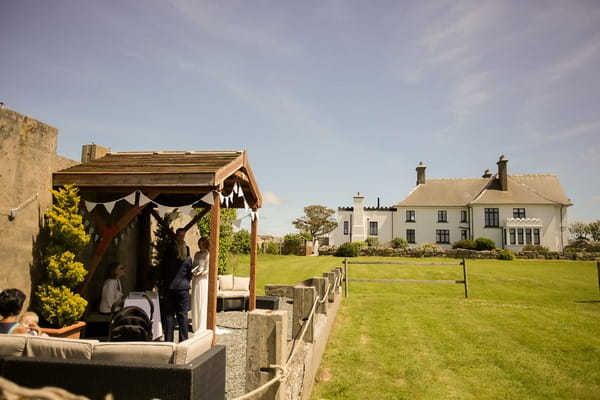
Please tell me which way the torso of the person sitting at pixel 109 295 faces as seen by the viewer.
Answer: to the viewer's right

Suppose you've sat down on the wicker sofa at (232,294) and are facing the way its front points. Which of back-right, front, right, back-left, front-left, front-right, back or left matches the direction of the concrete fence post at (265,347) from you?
front

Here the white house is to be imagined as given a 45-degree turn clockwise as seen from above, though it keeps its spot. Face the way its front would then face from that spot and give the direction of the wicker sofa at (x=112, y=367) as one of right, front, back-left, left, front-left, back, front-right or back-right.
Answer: front-left

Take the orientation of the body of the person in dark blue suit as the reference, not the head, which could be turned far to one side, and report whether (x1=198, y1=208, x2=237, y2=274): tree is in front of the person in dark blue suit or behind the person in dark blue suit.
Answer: in front

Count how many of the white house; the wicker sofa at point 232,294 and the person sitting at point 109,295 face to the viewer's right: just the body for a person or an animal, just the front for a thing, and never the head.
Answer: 1

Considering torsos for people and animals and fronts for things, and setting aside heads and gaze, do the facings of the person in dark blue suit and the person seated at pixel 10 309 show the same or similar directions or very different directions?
same or similar directions

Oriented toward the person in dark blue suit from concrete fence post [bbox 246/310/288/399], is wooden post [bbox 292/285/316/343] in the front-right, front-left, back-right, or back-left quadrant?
front-right

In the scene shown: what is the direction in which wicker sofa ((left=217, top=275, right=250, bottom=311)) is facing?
toward the camera

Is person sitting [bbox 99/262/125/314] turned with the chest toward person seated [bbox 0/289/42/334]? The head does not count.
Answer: no

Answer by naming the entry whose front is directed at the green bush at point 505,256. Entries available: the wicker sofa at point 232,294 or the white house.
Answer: the white house

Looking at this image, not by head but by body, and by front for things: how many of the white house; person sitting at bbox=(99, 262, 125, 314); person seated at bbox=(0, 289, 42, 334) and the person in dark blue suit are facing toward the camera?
1

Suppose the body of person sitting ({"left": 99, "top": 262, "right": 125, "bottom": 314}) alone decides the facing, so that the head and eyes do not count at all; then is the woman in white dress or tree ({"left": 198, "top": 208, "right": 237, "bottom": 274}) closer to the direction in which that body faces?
the woman in white dress

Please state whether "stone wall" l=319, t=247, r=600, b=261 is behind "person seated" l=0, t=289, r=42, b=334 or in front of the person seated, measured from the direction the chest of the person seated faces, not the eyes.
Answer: in front

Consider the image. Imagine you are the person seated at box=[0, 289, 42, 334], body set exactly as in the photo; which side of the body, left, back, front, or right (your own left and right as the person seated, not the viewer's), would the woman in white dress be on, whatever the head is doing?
front

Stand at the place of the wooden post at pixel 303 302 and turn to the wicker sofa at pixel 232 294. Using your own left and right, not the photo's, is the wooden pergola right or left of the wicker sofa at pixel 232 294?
left

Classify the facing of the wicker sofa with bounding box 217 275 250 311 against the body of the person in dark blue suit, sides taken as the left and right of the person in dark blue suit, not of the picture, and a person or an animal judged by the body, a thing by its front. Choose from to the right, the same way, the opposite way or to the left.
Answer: the opposite way

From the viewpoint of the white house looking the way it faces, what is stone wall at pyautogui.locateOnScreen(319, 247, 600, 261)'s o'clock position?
The stone wall is roughly at 12 o'clock from the white house.

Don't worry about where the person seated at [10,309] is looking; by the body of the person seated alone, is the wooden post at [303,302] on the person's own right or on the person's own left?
on the person's own right
